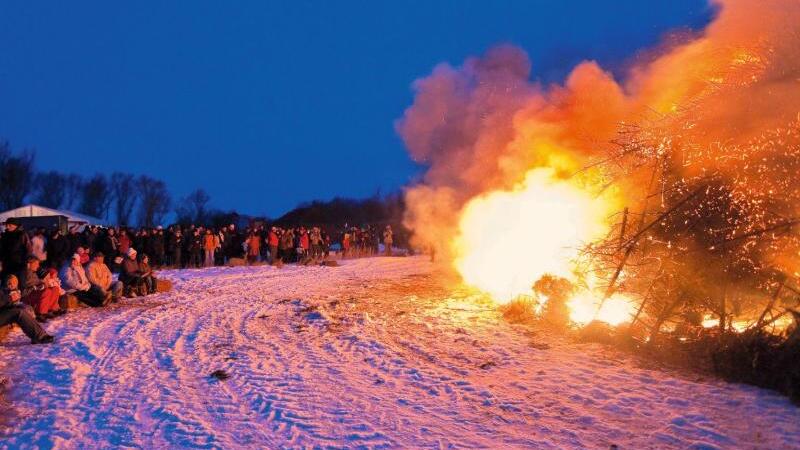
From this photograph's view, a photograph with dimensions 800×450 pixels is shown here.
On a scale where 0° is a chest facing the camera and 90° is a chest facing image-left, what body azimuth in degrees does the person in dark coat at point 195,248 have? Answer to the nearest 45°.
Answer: approximately 315°

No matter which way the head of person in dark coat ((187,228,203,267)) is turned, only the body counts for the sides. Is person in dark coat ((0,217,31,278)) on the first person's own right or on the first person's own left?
on the first person's own right

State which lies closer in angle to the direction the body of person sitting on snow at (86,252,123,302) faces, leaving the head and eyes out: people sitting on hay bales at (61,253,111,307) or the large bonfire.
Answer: the large bonfire

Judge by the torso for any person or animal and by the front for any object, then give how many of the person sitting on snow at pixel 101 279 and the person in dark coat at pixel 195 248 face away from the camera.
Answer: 0

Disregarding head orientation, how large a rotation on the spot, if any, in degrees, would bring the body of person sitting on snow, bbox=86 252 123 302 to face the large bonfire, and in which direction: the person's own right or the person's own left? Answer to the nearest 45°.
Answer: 0° — they already face it
